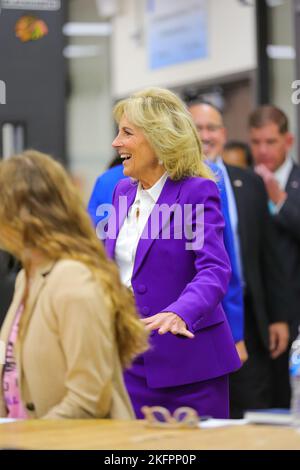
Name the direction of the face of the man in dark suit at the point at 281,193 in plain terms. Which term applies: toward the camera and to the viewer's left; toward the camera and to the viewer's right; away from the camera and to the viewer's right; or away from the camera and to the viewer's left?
toward the camera and to the viewer's left

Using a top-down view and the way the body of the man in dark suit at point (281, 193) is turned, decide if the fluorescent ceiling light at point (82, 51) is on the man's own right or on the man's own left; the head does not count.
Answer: on the man's own right

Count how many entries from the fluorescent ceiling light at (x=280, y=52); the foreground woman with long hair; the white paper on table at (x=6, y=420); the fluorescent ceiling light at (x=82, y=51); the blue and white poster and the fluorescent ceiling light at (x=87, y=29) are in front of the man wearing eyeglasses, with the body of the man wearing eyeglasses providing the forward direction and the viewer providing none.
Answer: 2

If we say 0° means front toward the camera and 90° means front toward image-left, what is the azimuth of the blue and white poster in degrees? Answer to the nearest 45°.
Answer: approximately 45°

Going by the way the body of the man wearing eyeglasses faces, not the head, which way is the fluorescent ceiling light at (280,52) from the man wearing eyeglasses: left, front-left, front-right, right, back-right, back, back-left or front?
back

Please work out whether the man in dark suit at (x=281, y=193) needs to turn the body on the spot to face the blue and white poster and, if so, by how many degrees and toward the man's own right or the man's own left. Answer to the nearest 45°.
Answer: approximately 135° to the man's own right

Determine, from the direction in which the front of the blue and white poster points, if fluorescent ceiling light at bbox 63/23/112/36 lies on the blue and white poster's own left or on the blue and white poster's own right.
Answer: on the blue and white poster's own right

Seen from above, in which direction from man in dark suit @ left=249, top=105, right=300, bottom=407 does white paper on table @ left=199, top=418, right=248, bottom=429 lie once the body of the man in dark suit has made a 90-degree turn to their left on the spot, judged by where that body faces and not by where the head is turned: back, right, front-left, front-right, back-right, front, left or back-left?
front-right

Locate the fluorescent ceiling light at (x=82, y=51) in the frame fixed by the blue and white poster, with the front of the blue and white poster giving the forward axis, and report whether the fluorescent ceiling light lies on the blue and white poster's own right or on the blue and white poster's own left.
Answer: on the blue and white poster's own right

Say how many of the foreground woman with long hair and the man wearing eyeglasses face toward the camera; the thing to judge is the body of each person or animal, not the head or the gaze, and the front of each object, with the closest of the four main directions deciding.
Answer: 1

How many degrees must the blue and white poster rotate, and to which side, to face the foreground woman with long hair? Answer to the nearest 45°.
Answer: approximately 45° to its left

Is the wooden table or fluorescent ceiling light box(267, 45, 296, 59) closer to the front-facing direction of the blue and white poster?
the wooden table

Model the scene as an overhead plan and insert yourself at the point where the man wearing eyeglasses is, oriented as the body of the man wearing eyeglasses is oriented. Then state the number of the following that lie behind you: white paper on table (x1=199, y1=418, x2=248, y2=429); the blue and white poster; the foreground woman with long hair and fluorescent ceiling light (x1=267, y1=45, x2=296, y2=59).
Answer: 2

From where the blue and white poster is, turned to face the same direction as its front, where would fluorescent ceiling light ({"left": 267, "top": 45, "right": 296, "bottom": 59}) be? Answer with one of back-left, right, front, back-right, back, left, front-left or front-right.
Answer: left
